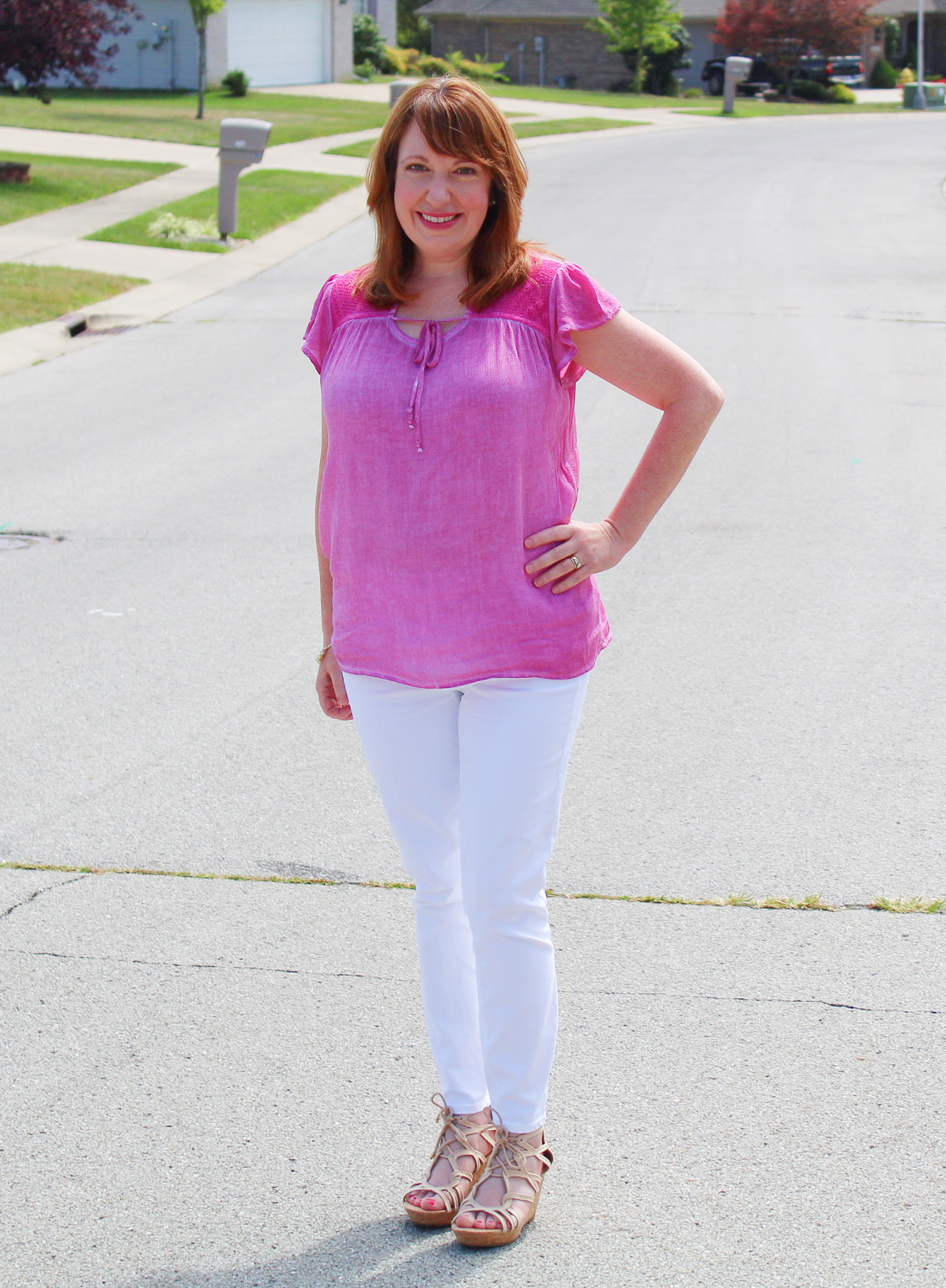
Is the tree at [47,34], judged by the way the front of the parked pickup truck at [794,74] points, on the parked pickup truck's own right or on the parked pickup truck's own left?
on the parked pickup truck's own left

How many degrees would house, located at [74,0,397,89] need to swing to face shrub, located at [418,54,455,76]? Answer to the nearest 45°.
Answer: approximately 90° to its left

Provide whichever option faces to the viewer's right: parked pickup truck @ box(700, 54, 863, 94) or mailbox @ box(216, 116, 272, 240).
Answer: the mailbox

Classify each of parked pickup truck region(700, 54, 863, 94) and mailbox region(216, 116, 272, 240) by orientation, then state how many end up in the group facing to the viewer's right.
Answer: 1

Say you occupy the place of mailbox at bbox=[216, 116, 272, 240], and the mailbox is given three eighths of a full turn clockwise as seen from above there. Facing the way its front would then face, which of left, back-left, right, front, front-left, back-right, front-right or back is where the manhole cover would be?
front-left

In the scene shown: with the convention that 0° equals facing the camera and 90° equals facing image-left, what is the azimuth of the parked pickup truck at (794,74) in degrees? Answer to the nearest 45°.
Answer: approximately 135°

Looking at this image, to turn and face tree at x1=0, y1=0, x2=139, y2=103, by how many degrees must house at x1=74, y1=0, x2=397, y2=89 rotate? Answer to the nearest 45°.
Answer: approximately 45° to its right

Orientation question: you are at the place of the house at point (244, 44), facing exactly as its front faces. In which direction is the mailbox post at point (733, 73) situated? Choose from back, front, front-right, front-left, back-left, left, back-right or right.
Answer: front-left

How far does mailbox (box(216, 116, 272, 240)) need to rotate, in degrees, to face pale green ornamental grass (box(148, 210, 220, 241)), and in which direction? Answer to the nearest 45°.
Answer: approximately 135° to its left

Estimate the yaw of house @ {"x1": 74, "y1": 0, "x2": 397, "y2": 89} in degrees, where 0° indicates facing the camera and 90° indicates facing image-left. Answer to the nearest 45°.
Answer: approximately 315°

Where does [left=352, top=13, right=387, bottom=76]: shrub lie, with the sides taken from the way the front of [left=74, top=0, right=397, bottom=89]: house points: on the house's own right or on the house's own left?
on the house's own left
